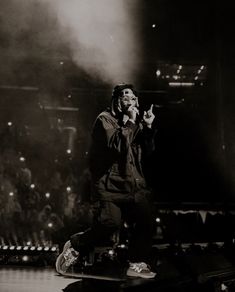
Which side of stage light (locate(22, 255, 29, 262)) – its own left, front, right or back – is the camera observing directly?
front
